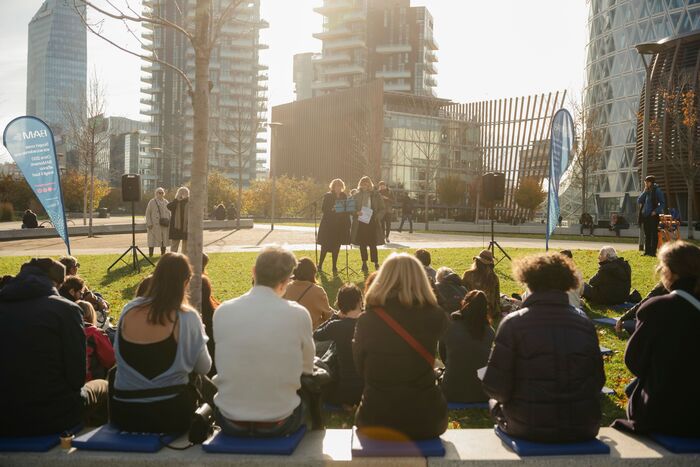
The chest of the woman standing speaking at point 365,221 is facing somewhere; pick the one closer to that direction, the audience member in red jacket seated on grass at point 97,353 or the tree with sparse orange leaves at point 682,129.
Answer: the audience member in red jacket seated on grass

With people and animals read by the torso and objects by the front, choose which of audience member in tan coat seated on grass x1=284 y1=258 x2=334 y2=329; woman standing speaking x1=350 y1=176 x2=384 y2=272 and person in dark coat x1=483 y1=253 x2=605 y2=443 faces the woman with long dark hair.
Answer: the woman standing speaking

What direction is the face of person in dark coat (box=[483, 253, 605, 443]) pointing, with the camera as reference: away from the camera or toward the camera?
away from the camera

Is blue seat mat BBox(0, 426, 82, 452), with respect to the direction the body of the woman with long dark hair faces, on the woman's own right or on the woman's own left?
on the woman's own left

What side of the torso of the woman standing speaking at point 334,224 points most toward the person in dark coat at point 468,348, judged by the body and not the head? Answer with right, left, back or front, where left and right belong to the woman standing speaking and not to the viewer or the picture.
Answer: front

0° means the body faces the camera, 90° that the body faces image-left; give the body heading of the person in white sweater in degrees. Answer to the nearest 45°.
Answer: approximately 180°

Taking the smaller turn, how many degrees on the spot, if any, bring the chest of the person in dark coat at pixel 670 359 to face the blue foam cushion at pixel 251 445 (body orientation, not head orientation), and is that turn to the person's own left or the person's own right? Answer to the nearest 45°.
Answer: approximately 90° to the person's own left

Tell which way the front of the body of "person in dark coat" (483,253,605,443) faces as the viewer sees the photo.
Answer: away from the camera

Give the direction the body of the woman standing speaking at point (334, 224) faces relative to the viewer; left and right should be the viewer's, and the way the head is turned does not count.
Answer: facing the viewer

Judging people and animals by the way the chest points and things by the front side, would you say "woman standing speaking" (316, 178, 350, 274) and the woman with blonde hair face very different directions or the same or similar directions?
very different directions

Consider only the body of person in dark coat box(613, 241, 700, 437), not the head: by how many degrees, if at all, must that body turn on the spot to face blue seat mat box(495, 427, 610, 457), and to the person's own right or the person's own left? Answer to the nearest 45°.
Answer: approximately 90° to the person's own left

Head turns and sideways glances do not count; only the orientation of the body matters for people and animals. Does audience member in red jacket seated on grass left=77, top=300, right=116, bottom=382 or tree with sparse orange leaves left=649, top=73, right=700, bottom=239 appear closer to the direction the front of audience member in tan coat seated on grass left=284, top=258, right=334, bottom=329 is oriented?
the tree with sparse orange leaves

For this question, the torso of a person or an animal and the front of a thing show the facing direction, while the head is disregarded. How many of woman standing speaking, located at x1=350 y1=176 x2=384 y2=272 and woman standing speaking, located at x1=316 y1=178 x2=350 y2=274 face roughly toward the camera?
2

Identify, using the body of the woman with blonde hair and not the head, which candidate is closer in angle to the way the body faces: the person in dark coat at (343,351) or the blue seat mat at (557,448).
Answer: the person in dark coat

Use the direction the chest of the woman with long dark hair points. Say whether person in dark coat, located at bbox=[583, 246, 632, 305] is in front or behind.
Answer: in front

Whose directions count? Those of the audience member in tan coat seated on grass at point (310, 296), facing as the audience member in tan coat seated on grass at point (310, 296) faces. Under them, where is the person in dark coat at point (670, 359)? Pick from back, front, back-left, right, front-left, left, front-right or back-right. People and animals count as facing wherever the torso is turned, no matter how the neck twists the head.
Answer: back-right

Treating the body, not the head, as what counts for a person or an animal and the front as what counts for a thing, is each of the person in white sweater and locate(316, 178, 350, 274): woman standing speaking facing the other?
yes

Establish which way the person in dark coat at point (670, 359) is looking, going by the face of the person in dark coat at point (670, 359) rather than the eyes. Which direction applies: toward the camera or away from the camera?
away from the camera

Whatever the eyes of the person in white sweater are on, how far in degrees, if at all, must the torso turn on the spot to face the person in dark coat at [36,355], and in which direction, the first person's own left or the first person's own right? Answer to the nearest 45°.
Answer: approximately 90° to the first person's own left

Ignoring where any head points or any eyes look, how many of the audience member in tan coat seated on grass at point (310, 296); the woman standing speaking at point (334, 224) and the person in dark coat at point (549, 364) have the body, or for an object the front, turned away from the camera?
2

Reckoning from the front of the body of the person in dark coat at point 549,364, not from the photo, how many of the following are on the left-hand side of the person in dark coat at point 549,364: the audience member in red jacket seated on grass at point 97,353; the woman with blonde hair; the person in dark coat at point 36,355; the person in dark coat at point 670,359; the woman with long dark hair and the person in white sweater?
5
